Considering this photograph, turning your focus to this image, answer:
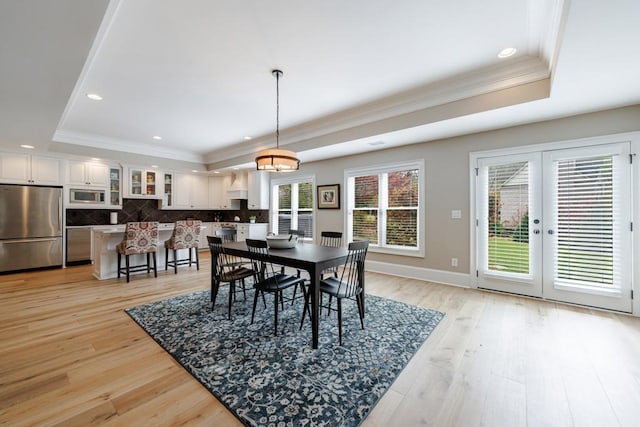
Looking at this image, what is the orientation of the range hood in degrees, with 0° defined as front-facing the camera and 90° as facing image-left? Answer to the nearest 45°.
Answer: approximately 45°

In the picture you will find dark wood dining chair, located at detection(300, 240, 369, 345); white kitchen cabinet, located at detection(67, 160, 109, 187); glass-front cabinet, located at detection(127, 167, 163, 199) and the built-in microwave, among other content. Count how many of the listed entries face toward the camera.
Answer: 3

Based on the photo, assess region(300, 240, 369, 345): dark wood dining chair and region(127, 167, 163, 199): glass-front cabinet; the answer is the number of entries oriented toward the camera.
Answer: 1

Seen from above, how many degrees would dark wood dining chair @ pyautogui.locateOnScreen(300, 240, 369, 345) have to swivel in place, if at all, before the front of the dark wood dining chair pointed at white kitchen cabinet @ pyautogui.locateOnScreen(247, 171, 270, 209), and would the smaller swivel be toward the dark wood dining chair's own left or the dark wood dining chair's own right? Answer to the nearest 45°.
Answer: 0° — it already faces it

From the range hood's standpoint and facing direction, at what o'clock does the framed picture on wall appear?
The framed picture on wall is roughly at 9 o'clock from the range hood.

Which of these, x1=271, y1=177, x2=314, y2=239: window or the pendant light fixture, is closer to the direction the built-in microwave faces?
the pendant light fixture

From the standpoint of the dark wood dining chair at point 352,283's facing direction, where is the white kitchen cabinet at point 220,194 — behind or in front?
in front

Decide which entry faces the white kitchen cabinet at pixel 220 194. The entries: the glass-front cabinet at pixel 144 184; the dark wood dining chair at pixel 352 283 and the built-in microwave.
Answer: the dark wood dining chair

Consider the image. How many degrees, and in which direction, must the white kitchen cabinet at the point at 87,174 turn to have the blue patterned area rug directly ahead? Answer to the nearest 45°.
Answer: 0° — it already faces it

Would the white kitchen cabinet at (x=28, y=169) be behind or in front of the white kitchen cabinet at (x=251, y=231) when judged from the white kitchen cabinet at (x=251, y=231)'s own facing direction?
in front

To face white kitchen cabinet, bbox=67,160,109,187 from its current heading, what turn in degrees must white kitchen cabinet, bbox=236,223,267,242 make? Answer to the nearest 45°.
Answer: approximately 45° to its right

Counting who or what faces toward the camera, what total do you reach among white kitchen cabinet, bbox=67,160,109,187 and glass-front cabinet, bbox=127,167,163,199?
2
